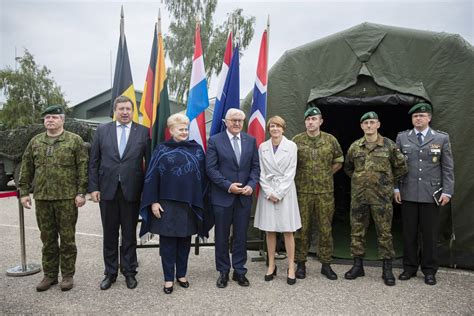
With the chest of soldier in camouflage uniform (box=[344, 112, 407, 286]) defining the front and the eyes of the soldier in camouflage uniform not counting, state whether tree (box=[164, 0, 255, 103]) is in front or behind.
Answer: behind

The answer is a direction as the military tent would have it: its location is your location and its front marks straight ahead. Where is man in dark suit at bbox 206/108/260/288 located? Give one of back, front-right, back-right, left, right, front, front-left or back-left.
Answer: front-right

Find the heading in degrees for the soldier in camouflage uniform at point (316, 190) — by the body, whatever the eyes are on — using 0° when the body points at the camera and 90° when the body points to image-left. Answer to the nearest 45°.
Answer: approximately 0°

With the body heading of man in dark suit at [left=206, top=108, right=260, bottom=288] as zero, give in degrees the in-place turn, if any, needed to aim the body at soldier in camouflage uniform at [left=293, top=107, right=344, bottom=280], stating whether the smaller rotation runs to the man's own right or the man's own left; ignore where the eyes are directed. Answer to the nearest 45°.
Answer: approximately 90° to the man's own left

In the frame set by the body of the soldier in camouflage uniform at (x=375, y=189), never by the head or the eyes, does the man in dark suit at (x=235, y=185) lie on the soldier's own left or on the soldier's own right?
on the soldier's own right
